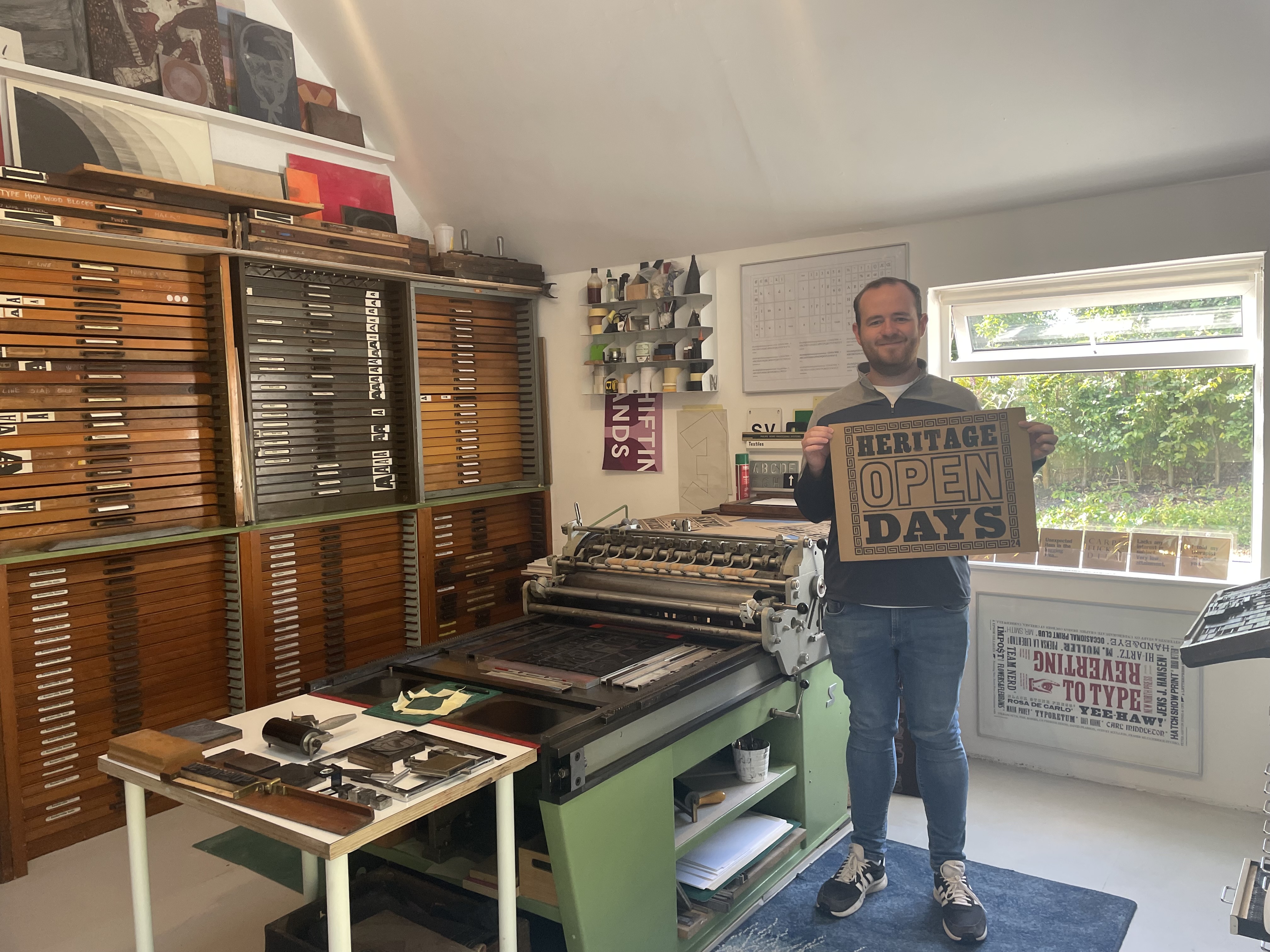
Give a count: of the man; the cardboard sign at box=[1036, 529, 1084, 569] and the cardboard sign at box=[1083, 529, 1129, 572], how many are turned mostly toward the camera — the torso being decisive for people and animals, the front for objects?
3

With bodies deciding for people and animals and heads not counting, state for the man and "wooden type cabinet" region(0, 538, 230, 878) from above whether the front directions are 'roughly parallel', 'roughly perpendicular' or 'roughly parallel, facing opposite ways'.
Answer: roughly perpendicular

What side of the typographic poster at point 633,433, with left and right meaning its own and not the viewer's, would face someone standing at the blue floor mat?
front

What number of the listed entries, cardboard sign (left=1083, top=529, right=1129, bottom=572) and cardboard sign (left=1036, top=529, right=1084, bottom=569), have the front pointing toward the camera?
2

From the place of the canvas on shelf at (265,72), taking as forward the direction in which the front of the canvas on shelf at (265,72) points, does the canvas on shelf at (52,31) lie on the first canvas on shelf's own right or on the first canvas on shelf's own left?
on the first canvas on shelf's own right

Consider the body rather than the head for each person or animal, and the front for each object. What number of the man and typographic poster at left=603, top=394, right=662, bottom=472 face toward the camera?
2

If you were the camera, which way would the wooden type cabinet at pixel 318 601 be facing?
facing the viewer and to the right of the viewer

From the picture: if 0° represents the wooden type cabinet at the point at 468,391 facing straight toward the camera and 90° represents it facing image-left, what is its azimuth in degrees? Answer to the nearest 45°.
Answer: approximately 315°

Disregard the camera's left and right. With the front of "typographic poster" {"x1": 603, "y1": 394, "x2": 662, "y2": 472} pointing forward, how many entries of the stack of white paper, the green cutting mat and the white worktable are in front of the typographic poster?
3

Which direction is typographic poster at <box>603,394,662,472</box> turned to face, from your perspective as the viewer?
facing the viewer

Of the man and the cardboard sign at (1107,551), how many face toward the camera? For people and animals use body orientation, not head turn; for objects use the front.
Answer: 2

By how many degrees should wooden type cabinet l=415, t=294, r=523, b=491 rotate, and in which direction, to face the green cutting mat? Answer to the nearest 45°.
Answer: approximately 45° to its right

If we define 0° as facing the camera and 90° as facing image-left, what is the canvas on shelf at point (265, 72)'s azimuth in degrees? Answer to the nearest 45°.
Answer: approximately 315°

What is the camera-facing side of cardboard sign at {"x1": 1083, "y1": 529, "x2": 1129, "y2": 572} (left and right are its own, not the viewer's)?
front

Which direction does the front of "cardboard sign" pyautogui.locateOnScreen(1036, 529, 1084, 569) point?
toward the camera
